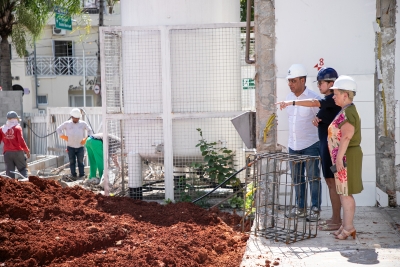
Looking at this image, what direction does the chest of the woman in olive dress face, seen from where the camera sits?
to the viewer's left

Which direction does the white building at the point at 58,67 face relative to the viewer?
toward the camera

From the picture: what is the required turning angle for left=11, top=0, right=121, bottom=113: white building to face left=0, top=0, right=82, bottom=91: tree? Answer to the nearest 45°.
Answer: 0° — it already faces it

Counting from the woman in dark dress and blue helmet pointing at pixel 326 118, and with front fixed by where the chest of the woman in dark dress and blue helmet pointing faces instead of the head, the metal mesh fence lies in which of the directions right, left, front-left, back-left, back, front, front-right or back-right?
front-right

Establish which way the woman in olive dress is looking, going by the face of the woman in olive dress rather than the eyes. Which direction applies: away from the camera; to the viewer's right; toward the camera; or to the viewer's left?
to the viewer's left

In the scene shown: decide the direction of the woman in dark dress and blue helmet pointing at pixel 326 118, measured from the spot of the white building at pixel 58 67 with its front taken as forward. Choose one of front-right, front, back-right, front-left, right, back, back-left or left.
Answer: front

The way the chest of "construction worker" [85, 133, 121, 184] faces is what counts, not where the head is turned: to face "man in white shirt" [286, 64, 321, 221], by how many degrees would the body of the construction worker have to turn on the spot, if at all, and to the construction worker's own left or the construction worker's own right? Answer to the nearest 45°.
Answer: approximately 45° to the construction worker's own right

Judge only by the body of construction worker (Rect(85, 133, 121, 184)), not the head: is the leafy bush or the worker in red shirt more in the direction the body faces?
the leafy bush

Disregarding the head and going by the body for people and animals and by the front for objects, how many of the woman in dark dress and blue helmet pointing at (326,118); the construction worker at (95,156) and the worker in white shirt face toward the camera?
1

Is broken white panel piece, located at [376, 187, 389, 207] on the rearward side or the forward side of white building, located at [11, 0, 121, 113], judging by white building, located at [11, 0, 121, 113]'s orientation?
on the forward side
